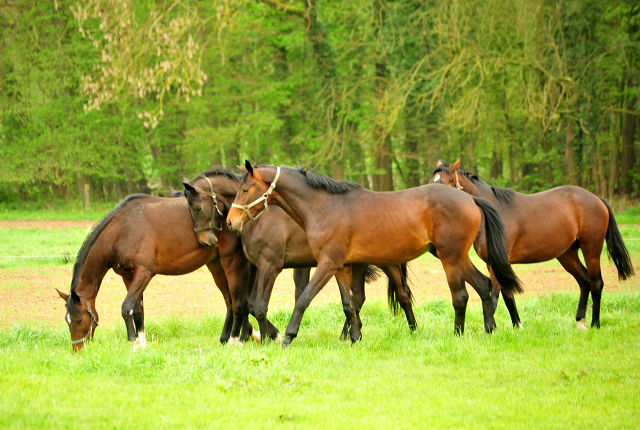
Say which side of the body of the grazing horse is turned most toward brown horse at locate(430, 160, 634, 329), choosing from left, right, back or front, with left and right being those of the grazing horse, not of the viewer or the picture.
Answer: back

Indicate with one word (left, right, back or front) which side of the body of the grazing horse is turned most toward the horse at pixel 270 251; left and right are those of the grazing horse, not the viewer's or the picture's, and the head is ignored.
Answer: back

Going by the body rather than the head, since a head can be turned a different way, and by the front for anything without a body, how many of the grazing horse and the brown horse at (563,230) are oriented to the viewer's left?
2

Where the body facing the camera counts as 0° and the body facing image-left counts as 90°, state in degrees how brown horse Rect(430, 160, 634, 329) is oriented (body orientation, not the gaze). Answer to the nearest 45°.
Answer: approximately 90°

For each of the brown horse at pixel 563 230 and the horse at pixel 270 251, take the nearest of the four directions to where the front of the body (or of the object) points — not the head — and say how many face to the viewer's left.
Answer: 2

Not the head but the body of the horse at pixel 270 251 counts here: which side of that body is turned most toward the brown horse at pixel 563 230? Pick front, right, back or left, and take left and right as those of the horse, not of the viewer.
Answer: back

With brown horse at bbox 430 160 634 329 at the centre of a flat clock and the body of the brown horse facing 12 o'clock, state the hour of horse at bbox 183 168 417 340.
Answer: The horse is roughly at 11 o'clock from the brown horse.

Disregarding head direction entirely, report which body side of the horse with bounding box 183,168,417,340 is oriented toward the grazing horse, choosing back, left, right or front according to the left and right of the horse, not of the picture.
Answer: front

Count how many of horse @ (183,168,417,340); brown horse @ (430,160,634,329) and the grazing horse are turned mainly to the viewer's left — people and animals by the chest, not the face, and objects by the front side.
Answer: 3

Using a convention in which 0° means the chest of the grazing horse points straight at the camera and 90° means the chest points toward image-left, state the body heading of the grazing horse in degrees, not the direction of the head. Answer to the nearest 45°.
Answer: approximately 90°

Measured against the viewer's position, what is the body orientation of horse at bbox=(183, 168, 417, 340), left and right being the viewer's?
facing to the left of the viewer
